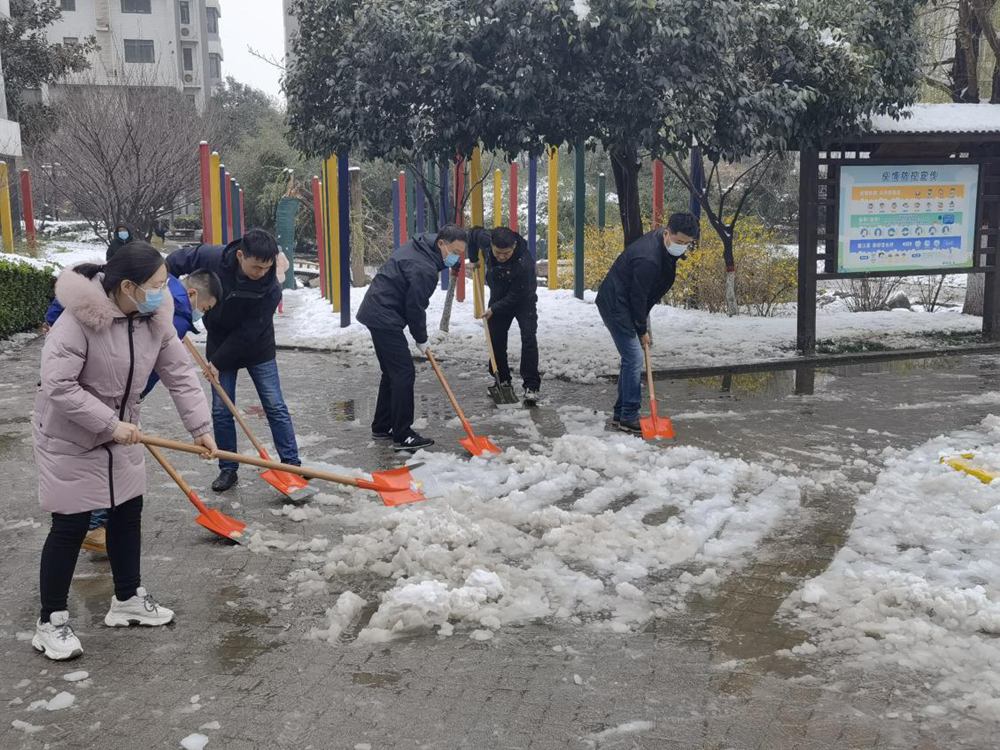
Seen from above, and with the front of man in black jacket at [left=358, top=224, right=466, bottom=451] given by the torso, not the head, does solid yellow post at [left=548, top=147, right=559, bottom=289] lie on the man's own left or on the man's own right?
on the man's own left

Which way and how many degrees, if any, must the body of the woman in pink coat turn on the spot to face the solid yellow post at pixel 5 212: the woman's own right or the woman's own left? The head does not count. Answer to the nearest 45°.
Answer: approximately 135° to the woman's own left

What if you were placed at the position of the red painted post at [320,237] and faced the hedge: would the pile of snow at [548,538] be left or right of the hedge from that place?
left

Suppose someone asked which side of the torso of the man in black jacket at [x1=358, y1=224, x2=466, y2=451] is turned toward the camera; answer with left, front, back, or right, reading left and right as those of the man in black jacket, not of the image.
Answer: right

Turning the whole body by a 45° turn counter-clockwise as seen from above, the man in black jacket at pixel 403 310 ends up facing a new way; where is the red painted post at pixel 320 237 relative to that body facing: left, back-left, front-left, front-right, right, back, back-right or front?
front-left

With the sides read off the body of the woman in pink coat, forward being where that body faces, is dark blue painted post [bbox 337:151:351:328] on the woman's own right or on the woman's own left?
on the woman's own left

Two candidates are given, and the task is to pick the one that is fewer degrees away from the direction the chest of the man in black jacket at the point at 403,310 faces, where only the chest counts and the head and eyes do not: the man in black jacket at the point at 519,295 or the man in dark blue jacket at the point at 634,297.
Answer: the man in dark blue jacket

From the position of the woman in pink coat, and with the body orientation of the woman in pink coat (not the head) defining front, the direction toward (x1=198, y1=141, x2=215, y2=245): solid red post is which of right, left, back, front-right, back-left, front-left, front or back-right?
back-left

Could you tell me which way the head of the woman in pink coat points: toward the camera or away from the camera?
toward the camera
